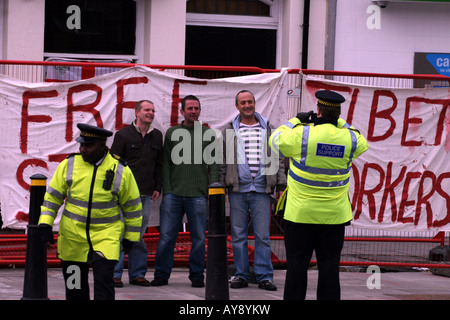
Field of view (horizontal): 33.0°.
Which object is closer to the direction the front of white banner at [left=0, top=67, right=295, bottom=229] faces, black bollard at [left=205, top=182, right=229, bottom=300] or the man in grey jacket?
the black bollard

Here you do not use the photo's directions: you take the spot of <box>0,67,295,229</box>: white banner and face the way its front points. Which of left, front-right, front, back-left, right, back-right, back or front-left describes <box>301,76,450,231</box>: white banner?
left

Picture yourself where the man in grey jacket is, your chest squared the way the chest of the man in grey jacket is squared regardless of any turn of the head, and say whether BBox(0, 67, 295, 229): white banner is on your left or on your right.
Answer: on your right

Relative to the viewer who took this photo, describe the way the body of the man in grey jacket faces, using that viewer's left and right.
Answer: facing the viewer

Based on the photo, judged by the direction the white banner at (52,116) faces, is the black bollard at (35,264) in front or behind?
in front

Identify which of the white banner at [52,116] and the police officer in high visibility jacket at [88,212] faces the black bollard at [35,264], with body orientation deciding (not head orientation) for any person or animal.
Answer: the white banner

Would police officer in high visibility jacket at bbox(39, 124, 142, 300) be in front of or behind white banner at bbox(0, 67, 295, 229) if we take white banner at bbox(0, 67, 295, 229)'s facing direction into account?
in front

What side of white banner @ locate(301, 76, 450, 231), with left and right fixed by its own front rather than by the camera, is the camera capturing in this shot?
front

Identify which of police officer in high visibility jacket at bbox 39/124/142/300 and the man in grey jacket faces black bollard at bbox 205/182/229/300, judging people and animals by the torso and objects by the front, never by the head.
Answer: the man in grey jacket

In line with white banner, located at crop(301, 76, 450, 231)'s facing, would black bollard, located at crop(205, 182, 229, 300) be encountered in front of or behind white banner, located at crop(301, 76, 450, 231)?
in front

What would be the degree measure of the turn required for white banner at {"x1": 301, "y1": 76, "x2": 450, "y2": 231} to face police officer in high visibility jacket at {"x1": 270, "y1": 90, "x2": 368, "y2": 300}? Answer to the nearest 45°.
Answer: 0° — it already faces them

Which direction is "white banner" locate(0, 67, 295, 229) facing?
toward the camera
